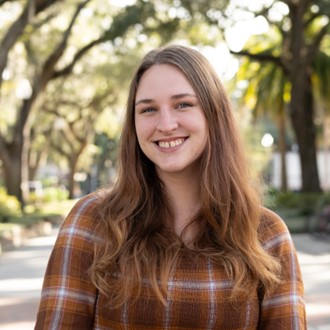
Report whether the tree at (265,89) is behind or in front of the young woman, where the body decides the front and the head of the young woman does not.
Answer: behind

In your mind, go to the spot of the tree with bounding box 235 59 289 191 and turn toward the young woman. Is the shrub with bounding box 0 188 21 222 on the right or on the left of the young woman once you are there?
right

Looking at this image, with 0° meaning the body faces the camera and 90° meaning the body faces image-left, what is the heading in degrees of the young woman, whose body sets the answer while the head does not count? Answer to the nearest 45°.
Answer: approximately 0°

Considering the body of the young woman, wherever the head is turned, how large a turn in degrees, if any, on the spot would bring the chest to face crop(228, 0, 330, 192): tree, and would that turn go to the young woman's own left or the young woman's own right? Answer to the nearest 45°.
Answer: approximately 180°

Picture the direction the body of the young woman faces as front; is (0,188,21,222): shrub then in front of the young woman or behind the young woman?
behind

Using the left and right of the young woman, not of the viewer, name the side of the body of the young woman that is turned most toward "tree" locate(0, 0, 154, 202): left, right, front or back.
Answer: back
